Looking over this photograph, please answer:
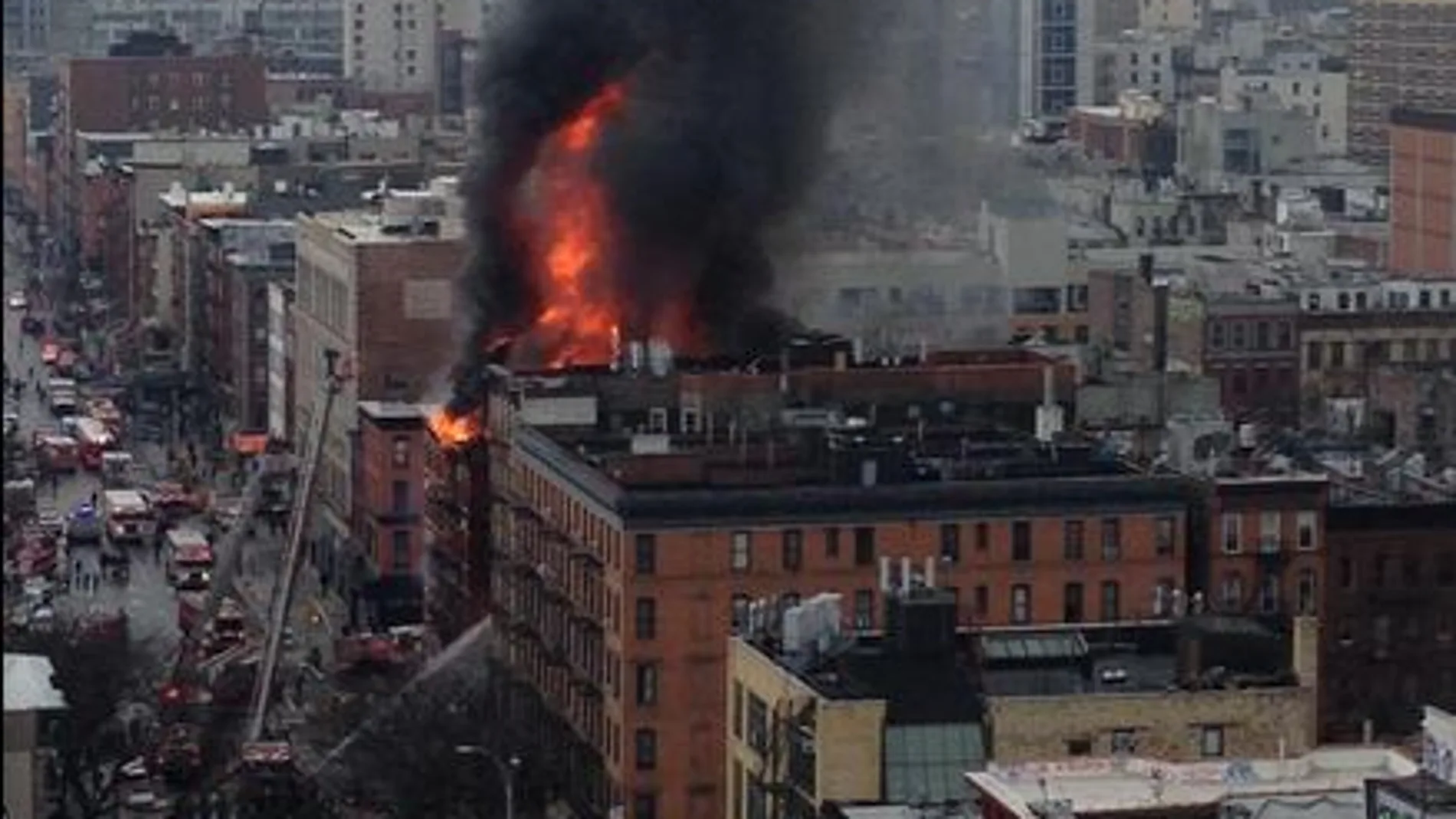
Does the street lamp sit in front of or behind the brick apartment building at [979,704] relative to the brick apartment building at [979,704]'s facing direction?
in front
